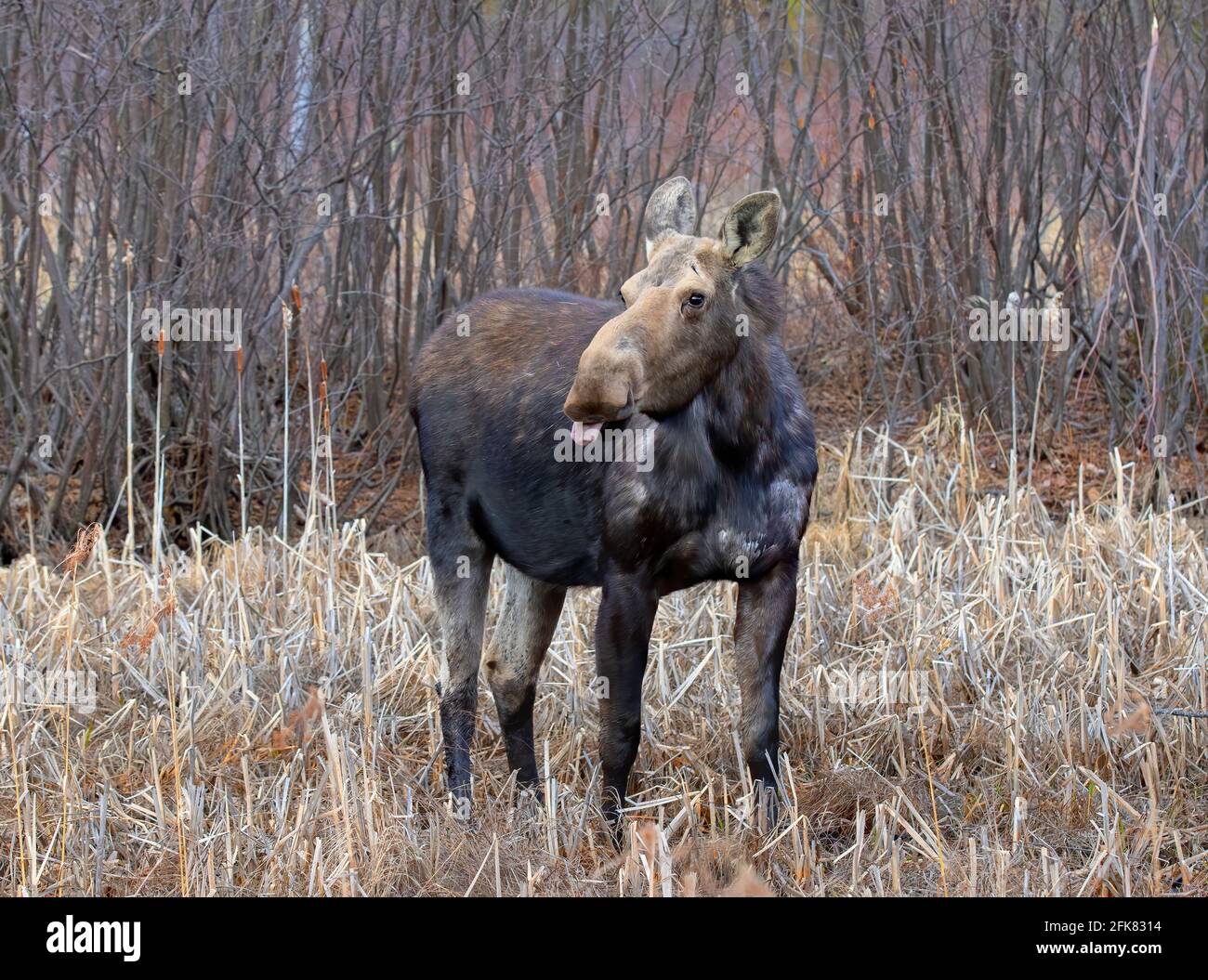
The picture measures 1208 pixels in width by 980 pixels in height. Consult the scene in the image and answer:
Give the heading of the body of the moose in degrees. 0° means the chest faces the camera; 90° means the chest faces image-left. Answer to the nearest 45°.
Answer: approximately 315°

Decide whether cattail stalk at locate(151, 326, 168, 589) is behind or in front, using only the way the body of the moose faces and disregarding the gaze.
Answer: behind
